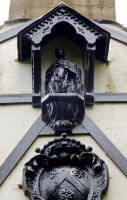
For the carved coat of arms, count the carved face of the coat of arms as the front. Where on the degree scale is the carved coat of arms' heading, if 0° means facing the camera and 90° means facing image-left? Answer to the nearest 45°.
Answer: approximately 0°
